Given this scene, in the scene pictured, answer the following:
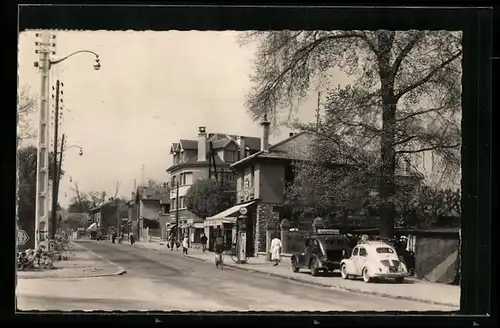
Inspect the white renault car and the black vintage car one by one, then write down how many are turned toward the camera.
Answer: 0

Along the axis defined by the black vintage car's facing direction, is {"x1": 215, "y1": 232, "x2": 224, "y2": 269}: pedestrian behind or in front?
in front

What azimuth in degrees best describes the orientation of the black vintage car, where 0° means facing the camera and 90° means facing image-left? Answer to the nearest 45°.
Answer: approximately 135°

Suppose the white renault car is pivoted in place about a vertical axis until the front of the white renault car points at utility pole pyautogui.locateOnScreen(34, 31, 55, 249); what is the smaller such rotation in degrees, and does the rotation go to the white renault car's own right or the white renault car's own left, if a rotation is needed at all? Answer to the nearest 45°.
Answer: approximately 45° to the white renault car's own left

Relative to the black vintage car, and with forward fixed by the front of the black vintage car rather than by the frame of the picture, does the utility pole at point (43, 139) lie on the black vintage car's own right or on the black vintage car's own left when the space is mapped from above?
on the black vintage car's own left

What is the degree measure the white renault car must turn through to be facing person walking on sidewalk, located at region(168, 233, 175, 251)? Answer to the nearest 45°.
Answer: approximately 45° to its left

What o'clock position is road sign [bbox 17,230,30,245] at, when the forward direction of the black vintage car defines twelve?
The road sign is roughly at 10 o'clock from the black vintage car.

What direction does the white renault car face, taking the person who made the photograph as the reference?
facing away from the viewer and to the left of the viewer
